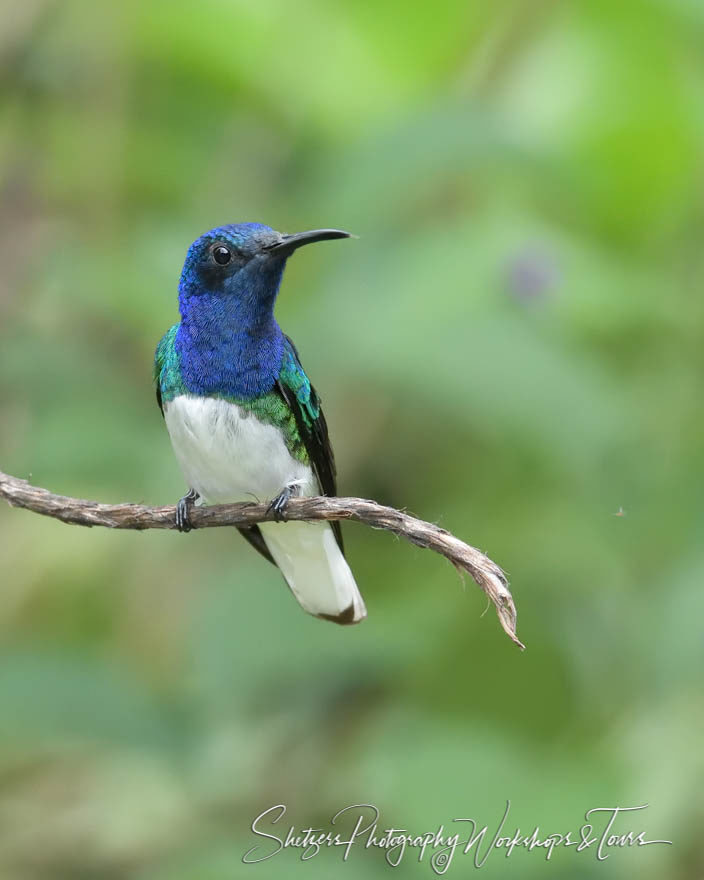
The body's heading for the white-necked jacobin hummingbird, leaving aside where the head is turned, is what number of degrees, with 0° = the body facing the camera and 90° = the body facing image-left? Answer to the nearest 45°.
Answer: approximately 45°
